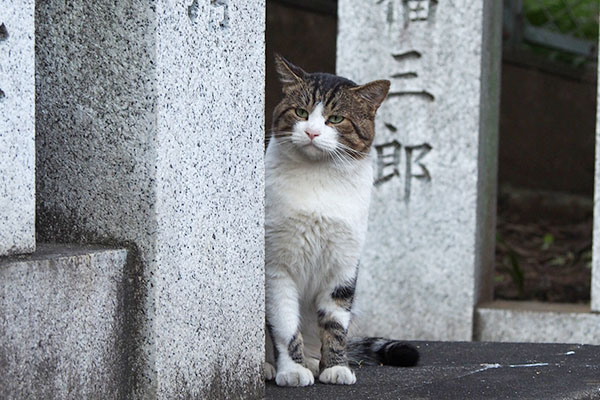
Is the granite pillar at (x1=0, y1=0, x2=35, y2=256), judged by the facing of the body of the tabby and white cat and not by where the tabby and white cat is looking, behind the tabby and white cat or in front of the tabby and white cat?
in front

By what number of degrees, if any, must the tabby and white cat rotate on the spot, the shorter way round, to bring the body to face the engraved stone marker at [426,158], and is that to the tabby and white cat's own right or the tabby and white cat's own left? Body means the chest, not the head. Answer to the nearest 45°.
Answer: approximately 180°

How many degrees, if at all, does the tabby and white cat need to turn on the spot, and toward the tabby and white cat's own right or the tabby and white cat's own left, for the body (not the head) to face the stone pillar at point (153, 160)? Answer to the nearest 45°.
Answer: approximately 45° to the tabby and white cat's own right

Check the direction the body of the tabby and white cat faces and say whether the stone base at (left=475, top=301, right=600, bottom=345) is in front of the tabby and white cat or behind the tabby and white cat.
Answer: behind

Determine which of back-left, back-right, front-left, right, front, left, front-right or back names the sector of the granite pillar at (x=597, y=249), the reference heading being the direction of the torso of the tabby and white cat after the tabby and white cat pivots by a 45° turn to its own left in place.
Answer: left

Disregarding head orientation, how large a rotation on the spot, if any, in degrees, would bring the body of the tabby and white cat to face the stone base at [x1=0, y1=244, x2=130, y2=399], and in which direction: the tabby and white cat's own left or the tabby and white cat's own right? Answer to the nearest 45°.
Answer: approximately 45° to the tabby and white cat's own right

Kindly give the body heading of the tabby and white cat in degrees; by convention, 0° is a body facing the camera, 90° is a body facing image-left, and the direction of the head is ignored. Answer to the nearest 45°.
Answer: approximately 0°
